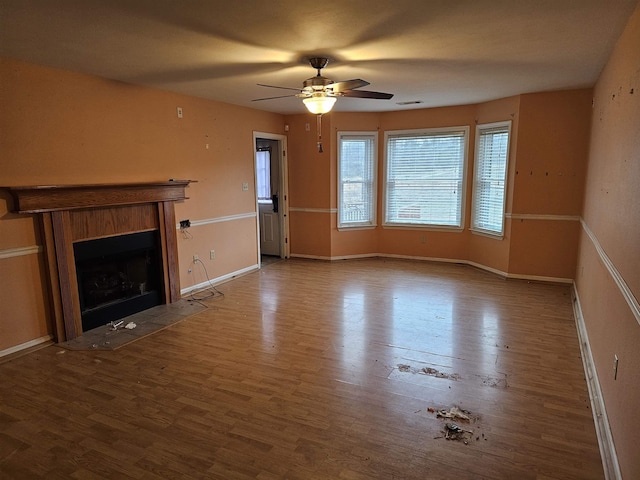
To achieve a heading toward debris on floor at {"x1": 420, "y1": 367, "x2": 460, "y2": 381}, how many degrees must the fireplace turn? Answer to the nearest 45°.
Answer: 0° — it already faces it

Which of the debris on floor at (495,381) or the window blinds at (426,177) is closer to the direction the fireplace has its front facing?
the debris on floor

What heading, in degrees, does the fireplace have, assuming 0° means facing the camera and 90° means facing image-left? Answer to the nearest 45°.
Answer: approximately 315°

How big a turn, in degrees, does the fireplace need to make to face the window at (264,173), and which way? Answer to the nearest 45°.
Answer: approximately 90° to its left

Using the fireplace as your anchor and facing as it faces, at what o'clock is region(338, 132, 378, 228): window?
The window is roughly at 10 o'clock from the fireplace.

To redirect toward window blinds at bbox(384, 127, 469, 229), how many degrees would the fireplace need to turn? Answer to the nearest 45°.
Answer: approximately 45° to its left

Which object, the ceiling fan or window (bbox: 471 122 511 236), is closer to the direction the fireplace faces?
the ceiling fan

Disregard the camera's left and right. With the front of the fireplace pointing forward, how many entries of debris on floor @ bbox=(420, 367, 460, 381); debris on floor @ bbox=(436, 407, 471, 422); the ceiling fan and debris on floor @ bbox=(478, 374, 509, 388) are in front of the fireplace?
4

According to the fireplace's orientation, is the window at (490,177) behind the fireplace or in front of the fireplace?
in front

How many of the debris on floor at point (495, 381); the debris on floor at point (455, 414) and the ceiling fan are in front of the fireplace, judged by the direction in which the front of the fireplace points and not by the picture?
3

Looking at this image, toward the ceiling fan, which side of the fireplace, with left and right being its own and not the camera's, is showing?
front

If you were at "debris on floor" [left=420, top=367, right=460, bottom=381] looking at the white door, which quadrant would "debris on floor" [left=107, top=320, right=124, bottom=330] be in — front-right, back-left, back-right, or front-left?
front-left

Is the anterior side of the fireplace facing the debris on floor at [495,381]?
yes

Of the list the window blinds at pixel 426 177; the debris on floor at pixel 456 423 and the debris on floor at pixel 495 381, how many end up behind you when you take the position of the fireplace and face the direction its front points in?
0

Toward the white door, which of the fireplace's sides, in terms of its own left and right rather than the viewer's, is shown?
left

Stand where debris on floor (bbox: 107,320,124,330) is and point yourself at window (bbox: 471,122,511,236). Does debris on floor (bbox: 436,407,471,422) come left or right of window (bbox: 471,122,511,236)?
right

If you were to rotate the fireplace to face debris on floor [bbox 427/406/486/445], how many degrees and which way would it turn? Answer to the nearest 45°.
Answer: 0° — it already faces it

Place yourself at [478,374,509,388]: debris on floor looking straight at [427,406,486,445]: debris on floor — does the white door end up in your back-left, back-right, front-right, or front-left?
back-right

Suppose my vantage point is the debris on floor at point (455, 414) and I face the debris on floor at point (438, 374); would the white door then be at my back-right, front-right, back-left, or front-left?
front-left

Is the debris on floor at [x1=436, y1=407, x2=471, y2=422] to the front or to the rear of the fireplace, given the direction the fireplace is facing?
to the front

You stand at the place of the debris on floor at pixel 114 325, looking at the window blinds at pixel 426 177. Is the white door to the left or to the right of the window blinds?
left
